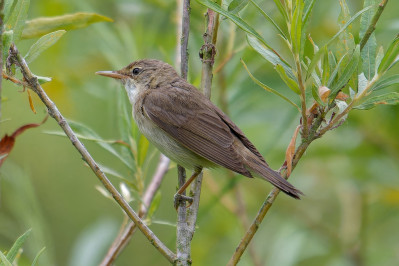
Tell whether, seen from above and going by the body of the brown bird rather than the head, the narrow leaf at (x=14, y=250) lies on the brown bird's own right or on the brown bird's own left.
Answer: on the brown bird's own left

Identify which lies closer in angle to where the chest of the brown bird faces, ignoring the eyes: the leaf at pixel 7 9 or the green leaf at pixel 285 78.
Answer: the leaf

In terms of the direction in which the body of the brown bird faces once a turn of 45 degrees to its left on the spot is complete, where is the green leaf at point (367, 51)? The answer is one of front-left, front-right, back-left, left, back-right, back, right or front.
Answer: left

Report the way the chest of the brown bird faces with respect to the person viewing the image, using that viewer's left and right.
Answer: facing to the left of the viewer

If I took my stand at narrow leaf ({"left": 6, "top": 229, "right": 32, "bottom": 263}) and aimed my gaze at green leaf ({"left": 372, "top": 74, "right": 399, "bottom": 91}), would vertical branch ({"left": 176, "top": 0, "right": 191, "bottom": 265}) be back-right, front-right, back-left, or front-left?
front-left
